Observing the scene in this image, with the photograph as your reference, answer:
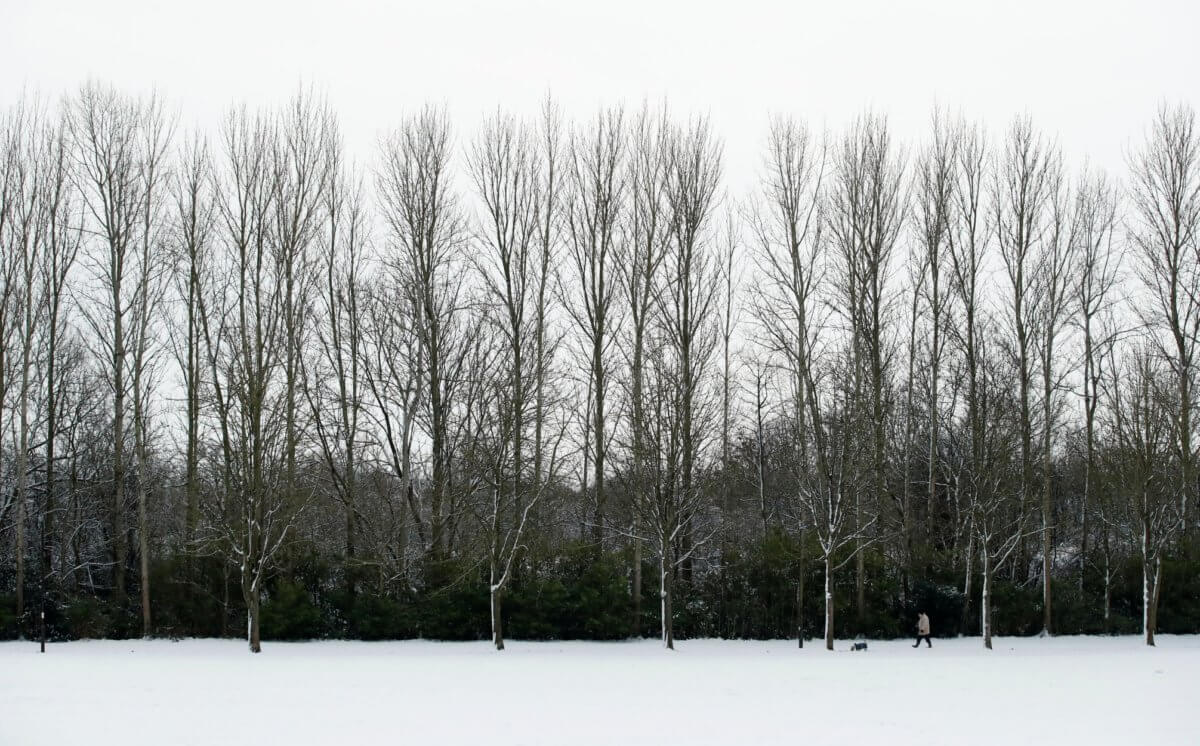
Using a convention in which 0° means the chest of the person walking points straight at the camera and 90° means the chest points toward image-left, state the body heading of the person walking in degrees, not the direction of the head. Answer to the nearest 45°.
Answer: approximately 90°
